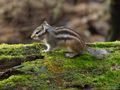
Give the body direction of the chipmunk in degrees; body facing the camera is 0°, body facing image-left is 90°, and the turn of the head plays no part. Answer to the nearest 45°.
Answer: approximately 90°
